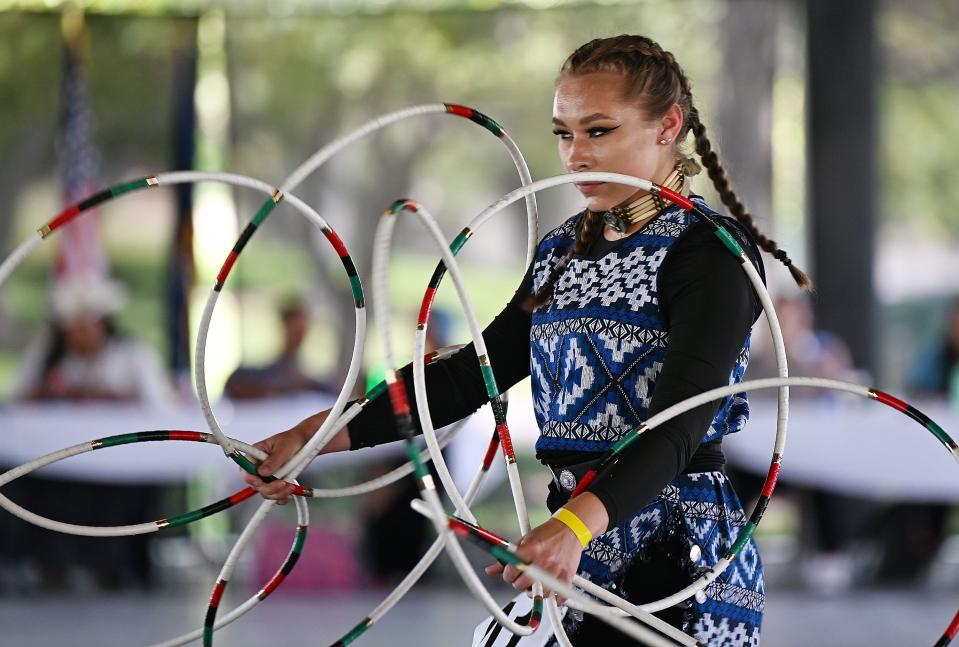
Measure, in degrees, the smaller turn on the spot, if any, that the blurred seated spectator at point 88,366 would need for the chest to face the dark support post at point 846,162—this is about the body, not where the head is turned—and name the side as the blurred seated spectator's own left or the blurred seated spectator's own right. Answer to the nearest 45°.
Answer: approximately 90° to the blurred seated spectator's own left

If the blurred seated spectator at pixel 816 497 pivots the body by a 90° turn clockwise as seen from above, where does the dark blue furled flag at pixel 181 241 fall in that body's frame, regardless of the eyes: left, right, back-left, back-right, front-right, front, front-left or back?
front

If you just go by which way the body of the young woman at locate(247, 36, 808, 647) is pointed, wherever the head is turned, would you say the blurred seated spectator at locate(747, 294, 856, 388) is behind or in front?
behind

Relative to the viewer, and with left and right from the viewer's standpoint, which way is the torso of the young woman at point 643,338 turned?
facing the viewer and to the left of the viewer

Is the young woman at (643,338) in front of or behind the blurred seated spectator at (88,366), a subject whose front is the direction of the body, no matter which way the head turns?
in front

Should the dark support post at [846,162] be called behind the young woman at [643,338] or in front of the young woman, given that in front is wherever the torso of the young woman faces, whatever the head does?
behind

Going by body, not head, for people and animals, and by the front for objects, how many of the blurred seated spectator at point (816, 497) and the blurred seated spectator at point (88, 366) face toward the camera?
2

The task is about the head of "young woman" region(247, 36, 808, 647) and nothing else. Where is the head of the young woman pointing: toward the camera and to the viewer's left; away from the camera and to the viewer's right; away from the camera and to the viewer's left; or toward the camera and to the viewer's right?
toward the camera and to the viewer's left

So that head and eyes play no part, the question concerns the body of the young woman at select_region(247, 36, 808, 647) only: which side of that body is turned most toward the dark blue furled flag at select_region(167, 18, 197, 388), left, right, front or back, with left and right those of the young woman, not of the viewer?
right

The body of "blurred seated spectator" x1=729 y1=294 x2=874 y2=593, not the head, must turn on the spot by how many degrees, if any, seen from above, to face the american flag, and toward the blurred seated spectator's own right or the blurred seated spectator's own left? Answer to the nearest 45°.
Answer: approximately 90° to the blurred seated spectator's own right
